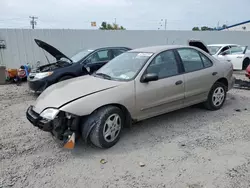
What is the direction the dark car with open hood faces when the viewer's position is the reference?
facing the viewer and to the left of the viewer
